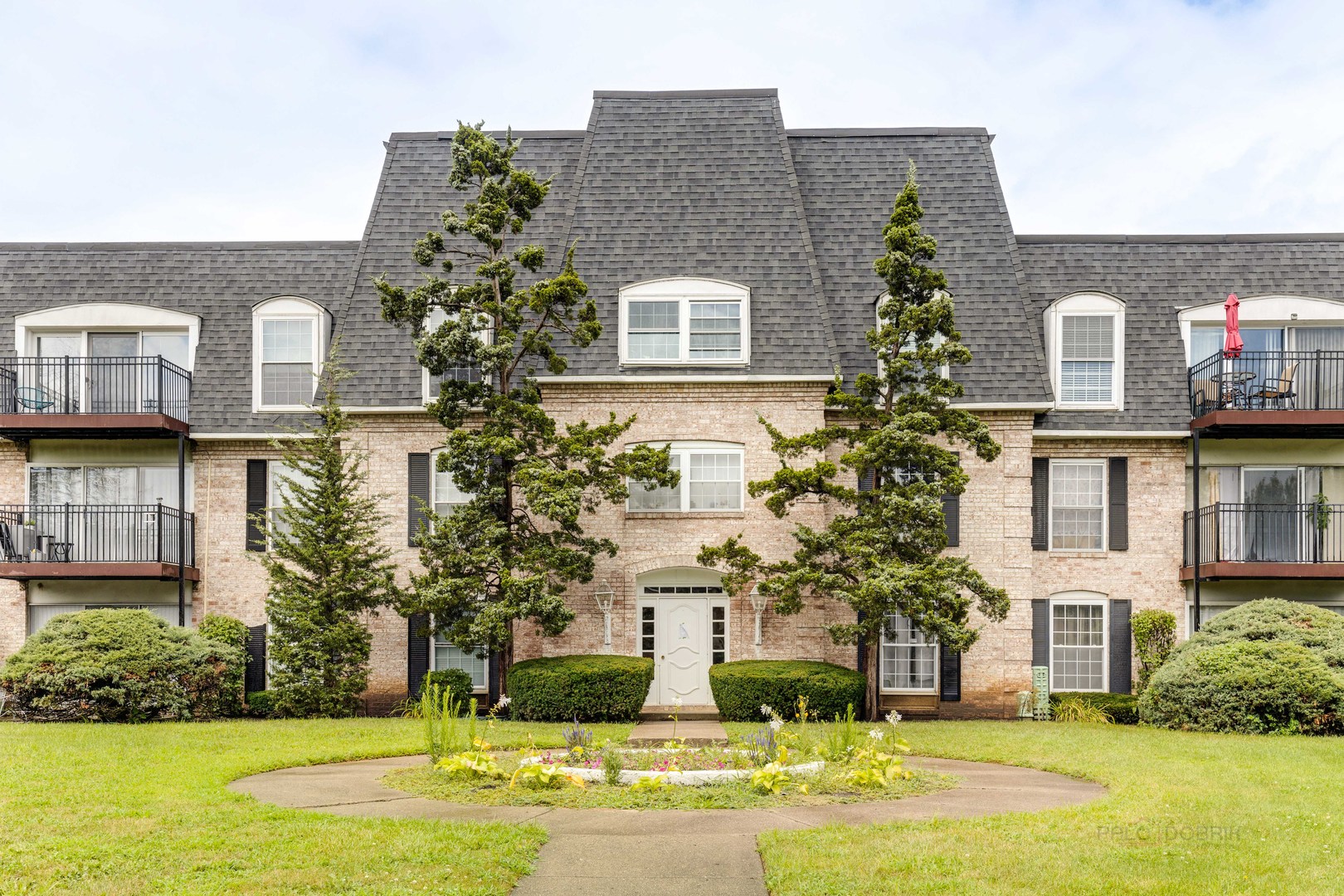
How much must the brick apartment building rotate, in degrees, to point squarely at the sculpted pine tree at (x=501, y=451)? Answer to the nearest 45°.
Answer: approximately 45° to its right

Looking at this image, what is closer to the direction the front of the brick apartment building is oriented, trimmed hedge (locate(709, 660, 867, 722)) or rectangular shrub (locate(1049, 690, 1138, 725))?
the trimmed hedge

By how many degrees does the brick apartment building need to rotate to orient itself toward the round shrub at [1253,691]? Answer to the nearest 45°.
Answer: approximately 45° to its left

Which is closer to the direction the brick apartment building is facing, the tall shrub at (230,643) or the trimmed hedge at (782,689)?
the trimmed hedge

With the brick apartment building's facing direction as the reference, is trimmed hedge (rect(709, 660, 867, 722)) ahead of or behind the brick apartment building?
ahead

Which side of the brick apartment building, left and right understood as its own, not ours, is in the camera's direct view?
front
